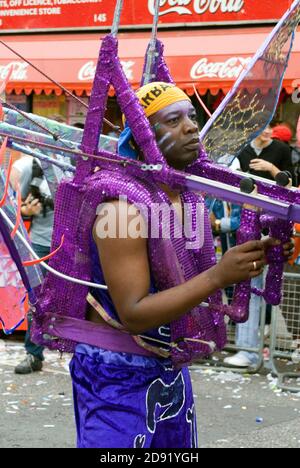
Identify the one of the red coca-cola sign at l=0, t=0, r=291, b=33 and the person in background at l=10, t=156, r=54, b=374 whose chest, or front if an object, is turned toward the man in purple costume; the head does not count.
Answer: the red coca-cola sign

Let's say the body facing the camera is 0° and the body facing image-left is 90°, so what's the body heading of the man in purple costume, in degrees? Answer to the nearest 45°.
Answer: approximately 315°

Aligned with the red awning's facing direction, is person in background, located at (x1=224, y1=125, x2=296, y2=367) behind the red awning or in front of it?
in front

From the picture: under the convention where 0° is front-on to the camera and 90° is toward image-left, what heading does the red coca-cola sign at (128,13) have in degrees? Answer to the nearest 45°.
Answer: approximately 0°

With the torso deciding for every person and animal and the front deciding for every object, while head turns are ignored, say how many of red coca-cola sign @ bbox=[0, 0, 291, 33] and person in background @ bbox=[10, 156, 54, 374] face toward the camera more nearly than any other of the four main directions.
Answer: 1

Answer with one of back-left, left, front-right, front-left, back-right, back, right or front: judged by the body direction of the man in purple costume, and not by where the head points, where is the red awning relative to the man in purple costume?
back-left

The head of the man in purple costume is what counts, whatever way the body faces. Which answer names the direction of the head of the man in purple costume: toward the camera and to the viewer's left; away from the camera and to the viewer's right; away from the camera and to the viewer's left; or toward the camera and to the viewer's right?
toward the camera and to the viewer's right
